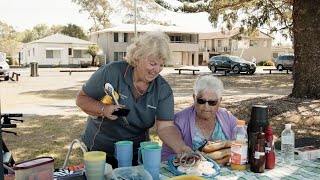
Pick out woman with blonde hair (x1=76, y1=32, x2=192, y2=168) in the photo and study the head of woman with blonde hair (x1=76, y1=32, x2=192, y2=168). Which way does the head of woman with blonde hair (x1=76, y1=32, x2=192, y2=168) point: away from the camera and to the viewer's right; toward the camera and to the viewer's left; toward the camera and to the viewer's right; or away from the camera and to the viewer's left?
toward the camera and to the viewer's right

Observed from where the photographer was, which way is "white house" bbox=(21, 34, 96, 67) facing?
facing the viewer

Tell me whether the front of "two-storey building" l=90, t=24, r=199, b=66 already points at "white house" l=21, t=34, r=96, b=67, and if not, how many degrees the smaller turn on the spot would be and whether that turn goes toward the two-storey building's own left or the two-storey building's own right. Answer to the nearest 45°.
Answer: approximately 90° to the two-storey building's own right

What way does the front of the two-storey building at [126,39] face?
toward the camera

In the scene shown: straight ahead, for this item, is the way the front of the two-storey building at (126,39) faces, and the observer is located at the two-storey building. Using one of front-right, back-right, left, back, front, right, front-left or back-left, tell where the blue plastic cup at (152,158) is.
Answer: front

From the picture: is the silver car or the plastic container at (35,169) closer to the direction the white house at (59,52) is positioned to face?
the plastic container

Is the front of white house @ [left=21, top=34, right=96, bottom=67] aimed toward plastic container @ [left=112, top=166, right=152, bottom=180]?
yes

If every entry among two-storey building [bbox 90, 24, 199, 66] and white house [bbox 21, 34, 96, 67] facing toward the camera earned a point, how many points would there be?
2

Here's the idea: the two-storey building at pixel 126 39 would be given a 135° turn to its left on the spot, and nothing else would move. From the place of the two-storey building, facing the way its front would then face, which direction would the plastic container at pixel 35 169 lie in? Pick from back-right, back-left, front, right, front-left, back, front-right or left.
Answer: back-right

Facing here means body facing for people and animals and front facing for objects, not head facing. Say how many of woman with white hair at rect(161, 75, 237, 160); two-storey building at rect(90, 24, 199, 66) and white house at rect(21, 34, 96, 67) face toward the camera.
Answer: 3

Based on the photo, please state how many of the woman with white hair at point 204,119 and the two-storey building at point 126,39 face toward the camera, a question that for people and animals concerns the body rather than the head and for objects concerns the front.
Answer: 2

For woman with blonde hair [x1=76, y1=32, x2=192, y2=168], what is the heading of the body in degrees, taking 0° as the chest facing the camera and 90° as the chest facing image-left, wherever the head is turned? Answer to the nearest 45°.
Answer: approximately 315°
